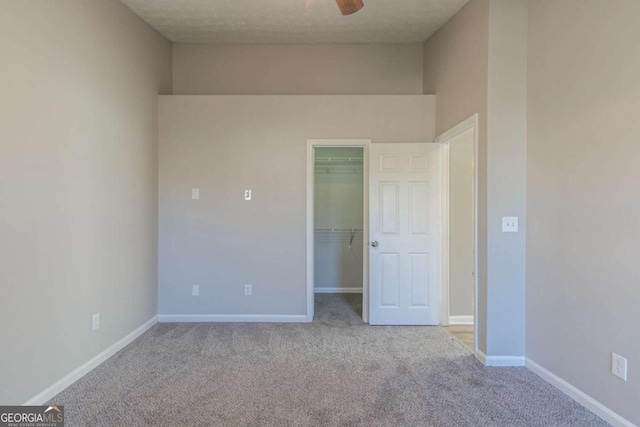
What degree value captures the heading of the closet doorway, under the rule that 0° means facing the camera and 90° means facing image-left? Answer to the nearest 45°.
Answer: approximately 0°

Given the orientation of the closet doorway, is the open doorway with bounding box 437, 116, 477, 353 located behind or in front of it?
in front
